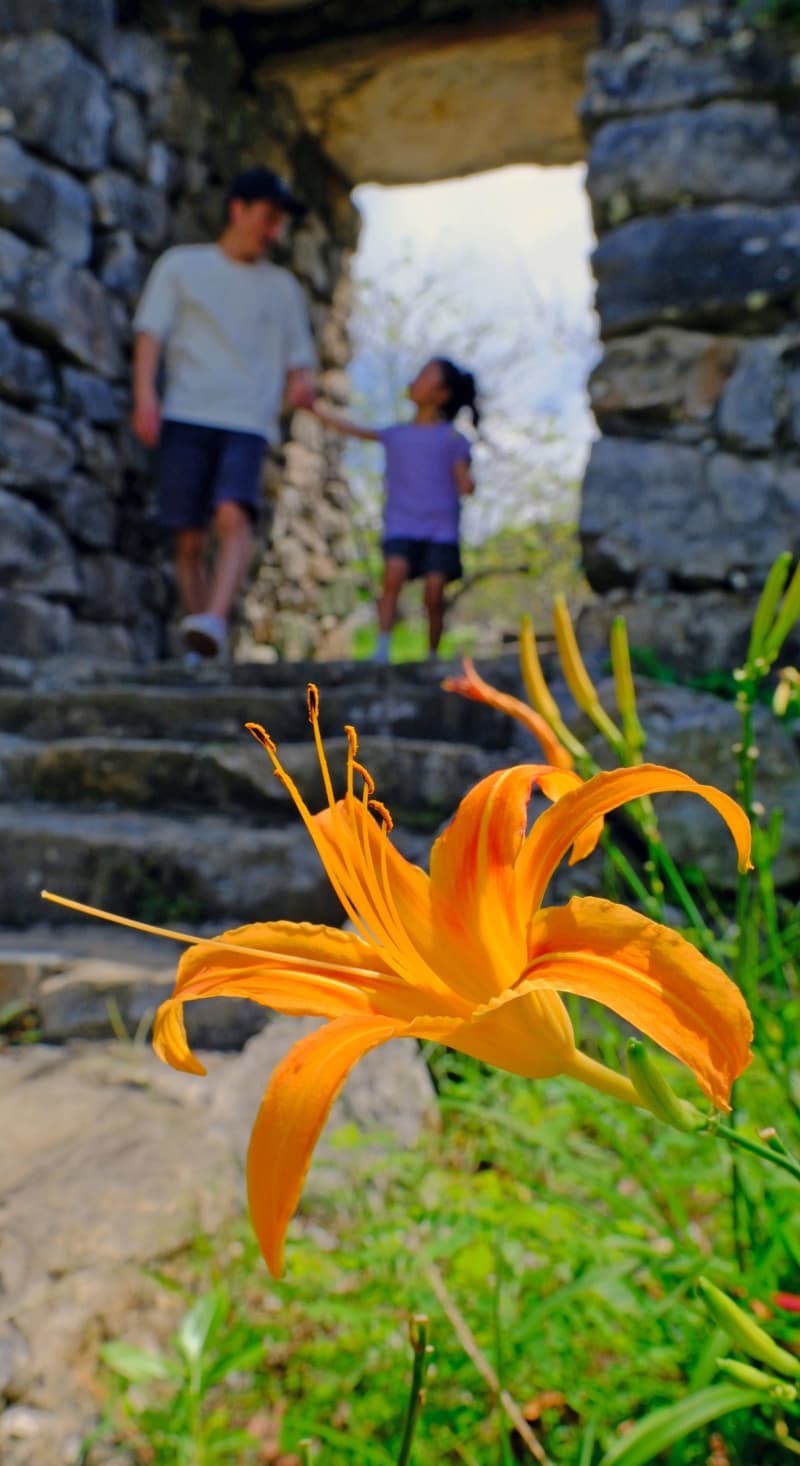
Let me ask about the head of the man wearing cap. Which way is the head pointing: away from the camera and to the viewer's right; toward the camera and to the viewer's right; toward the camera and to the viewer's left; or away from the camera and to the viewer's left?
toward the camera and to the viewer's right

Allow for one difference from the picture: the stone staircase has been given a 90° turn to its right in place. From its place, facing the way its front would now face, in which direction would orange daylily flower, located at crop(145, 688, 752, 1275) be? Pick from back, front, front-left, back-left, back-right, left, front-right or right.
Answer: left

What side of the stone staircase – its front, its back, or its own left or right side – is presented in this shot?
front

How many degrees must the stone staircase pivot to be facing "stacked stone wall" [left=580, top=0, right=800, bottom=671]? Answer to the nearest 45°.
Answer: approximately 90° to its left

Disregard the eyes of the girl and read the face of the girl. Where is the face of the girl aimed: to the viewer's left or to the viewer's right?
to the viewer's left

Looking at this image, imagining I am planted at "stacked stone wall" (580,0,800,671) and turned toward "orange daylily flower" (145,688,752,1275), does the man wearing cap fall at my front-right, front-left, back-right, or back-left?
back-right
